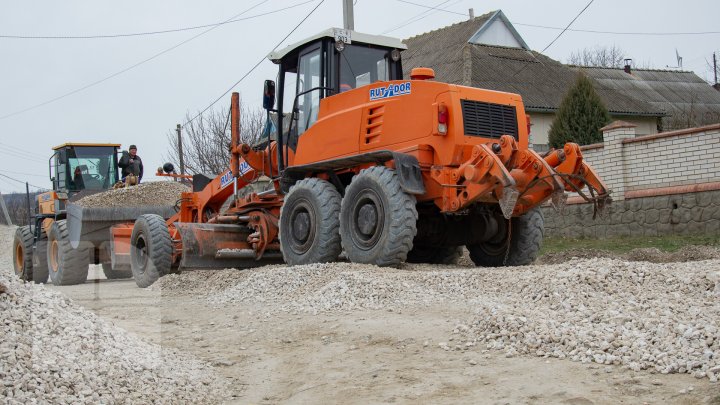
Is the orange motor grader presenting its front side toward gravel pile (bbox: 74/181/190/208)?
yes

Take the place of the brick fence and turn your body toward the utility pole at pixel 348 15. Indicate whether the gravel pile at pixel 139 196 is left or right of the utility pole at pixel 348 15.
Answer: left

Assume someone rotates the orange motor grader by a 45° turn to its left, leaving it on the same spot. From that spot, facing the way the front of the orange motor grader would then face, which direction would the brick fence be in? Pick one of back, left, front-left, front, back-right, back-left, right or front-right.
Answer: back-right

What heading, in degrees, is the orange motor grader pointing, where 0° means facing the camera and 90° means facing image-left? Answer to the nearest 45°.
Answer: approximately 135°

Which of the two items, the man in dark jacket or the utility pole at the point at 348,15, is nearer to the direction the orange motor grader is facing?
the man in dark jacket

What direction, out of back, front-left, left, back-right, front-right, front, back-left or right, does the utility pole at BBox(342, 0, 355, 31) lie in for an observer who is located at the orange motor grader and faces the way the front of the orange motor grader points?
front-right

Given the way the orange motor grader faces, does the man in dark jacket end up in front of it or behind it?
in front
